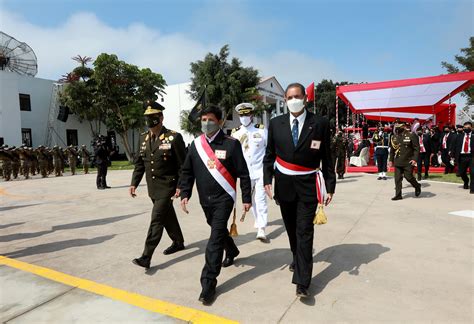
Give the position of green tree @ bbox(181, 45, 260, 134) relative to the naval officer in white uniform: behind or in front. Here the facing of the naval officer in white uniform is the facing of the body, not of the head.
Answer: behind

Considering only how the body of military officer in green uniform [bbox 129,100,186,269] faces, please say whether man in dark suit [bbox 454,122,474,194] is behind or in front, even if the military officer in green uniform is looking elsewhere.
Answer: behind

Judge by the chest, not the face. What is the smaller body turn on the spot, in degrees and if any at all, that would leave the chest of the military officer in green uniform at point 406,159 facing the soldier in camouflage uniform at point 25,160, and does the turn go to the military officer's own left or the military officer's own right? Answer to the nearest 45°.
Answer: approximately 45° to the military officer's own right

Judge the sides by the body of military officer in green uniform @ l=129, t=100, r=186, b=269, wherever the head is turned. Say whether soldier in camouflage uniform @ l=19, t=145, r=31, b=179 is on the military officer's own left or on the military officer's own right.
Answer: on the military officer's own right

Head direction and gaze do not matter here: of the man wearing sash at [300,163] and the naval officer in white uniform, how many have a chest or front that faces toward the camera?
2

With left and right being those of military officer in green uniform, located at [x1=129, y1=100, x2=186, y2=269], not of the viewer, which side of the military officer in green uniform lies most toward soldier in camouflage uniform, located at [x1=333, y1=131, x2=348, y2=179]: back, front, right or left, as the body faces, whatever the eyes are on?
back

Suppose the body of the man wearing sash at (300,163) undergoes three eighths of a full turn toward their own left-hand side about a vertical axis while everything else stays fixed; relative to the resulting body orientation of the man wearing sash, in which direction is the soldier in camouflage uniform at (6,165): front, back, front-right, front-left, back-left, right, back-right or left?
left

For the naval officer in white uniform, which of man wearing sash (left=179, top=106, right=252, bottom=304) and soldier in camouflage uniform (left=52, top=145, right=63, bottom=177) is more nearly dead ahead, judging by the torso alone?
the man wearing sash

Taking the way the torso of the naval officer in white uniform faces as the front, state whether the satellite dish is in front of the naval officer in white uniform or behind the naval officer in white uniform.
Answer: behind

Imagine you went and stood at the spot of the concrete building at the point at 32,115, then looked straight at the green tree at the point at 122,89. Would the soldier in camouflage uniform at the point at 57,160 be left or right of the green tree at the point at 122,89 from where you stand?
right

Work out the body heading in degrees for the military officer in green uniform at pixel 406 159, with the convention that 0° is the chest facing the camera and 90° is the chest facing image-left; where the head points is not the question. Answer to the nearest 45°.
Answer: approximately 45°

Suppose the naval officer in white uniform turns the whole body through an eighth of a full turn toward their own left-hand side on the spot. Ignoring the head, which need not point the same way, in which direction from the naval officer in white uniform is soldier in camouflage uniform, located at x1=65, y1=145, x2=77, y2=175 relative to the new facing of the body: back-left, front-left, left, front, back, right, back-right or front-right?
back

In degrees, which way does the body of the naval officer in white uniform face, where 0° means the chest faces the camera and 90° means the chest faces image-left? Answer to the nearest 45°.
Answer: approximately 0°
